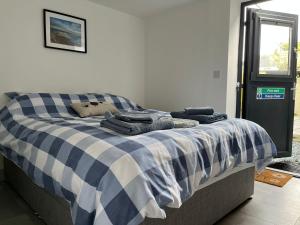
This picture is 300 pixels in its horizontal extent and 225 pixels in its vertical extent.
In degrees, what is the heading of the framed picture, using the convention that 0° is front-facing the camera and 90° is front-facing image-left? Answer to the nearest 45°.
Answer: approximately 315°

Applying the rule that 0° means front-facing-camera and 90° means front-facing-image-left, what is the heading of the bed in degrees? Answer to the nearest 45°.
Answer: approximately 315°

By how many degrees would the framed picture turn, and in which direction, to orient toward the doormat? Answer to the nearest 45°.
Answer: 0° — it already faces it

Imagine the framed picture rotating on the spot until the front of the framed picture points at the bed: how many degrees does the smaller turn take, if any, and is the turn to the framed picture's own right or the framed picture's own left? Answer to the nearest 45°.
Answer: approximately 45° to the framed picture's own right

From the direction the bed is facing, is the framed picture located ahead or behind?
behind

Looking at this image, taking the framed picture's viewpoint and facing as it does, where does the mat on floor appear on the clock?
The mat on floor is roughly at 11 o'clock from the framed picture.
